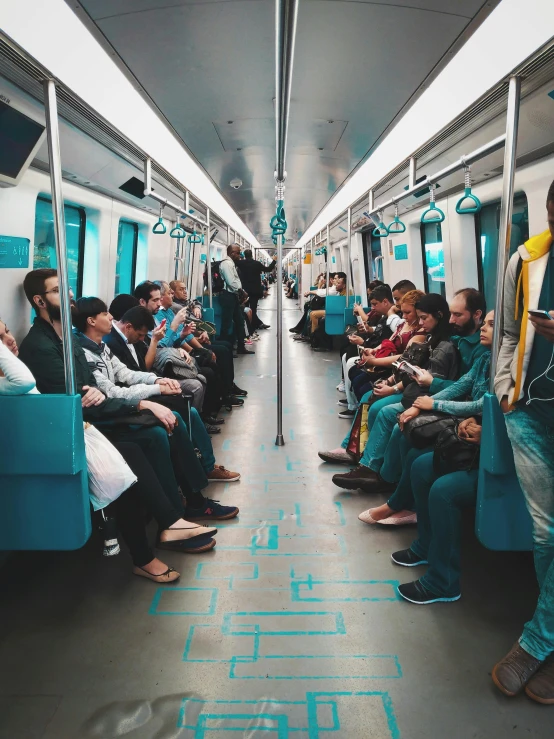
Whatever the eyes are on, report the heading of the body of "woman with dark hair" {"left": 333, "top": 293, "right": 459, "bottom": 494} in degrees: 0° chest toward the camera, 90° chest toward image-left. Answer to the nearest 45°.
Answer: approximately 90°

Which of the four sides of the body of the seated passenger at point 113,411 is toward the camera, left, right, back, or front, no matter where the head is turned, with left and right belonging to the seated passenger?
right

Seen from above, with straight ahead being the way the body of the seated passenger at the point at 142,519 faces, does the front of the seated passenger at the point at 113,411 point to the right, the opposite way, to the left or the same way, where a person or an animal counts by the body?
the same way

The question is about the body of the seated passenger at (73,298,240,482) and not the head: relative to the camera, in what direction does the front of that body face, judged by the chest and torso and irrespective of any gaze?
to the viewer's right

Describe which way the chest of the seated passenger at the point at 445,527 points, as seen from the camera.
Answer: to the viewer's left

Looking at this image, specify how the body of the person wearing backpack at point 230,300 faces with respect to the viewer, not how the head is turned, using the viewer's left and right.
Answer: facing to the right of the viewer

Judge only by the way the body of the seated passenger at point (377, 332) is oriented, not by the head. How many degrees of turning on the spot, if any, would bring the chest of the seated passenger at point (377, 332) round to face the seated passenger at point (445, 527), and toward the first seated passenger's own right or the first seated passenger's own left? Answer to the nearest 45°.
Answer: approximately 90° to the first seated passenger's own left

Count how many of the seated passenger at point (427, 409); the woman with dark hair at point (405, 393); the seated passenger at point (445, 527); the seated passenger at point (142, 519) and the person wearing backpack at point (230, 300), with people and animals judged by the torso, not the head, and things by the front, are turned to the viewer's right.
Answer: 2

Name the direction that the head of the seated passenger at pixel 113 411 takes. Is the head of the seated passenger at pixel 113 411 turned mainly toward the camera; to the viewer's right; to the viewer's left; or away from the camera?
to the viewer's right

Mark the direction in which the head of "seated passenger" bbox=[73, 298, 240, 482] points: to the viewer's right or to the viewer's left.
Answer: to the viewer's right

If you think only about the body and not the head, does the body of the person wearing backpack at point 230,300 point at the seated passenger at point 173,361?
no
